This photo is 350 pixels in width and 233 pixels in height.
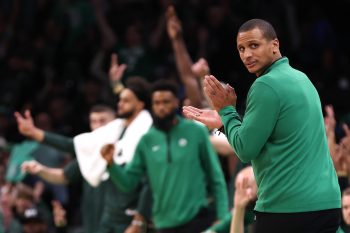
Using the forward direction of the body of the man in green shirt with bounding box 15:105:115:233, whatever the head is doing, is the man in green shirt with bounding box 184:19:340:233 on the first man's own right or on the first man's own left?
on the first man's own left

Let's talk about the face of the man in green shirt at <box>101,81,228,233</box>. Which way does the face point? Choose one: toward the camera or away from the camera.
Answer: toward the camera

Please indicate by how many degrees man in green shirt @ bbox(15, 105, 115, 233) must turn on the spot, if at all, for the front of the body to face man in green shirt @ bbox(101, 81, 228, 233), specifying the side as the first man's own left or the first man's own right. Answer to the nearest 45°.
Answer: approximately 90° to the first man's own left
